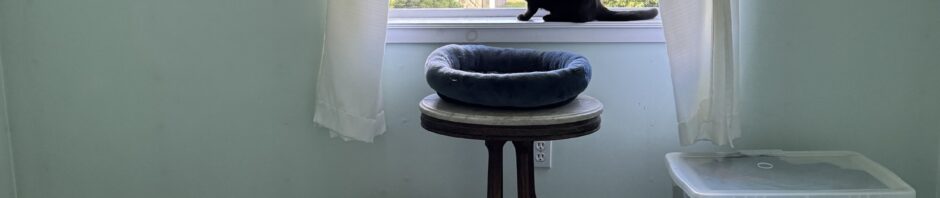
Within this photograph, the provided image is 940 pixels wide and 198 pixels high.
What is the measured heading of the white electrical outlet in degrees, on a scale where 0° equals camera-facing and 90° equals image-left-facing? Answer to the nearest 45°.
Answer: approximately 0°

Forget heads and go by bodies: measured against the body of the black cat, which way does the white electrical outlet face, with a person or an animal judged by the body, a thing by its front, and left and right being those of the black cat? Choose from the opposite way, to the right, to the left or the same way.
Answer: to the left

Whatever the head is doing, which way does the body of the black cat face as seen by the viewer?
to the viewer's left

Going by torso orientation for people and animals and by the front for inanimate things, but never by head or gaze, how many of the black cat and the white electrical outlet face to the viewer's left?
1

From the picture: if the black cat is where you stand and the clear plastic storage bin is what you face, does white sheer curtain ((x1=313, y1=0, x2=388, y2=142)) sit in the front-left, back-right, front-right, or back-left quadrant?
back-right
